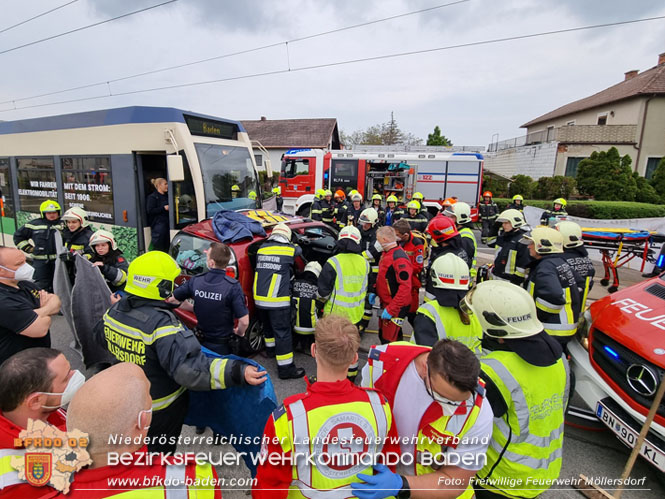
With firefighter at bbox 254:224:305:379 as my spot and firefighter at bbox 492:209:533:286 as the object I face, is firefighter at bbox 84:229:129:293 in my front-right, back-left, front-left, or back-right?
back-left

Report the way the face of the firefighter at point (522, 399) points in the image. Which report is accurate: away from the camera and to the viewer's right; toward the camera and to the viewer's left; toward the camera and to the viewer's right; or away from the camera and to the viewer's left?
away from the camera and to the viewer's left

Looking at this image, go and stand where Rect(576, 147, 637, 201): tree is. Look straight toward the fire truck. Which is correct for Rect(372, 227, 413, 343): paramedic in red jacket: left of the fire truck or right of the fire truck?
left

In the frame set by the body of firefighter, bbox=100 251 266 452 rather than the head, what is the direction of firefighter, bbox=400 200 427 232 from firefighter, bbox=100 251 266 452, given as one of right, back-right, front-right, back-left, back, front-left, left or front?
front

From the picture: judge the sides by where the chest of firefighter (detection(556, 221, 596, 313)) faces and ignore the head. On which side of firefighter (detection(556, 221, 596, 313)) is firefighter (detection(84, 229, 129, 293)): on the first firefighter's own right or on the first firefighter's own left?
on the first firefighter's own left

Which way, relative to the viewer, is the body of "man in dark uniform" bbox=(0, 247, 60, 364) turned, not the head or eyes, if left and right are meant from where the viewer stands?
facing to the right of the viewer

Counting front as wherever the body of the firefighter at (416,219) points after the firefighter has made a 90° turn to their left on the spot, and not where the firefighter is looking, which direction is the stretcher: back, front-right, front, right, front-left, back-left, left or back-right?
front-left

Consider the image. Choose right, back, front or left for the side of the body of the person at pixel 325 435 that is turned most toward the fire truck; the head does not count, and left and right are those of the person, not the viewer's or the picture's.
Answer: front

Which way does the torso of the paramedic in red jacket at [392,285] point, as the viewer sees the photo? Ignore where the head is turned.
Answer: to the viewer's left

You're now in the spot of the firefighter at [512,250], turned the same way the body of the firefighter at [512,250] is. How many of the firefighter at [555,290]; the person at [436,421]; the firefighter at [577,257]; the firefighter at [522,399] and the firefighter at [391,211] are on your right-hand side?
1

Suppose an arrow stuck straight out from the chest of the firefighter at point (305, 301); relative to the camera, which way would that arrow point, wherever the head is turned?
away from the camera

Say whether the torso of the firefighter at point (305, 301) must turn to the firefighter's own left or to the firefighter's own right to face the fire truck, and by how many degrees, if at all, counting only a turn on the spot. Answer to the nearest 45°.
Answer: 0° — they already face it

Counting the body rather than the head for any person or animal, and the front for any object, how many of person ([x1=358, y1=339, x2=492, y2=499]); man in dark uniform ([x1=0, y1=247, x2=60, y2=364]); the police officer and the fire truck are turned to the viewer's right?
1

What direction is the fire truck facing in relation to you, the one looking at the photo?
facing to the left of the viewer

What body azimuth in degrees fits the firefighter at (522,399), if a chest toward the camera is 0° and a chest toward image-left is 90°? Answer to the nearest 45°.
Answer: approximately 135°
